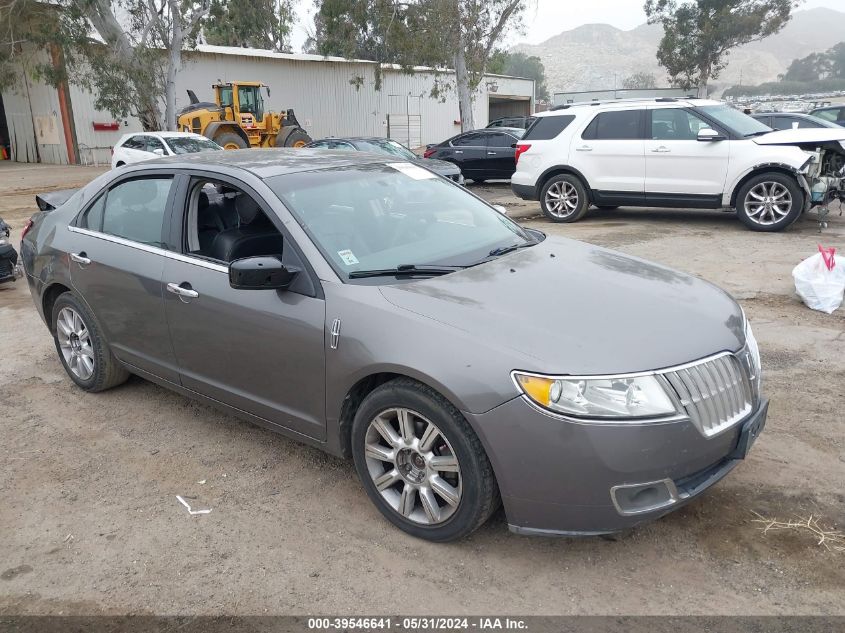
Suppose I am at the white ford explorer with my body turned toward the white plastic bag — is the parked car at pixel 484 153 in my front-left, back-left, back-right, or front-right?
back-right

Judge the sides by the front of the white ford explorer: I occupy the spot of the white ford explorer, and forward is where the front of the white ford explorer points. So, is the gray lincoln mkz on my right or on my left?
on my right

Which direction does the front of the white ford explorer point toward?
to the viewer's right

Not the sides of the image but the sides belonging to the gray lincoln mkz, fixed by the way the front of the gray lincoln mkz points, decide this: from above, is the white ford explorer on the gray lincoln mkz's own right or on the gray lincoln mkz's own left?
on the gray lincoln mkz's own left

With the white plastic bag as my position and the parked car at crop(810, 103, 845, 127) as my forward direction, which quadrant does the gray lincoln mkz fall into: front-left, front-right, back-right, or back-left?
back-left

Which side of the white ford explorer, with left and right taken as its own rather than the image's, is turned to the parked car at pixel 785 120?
left
